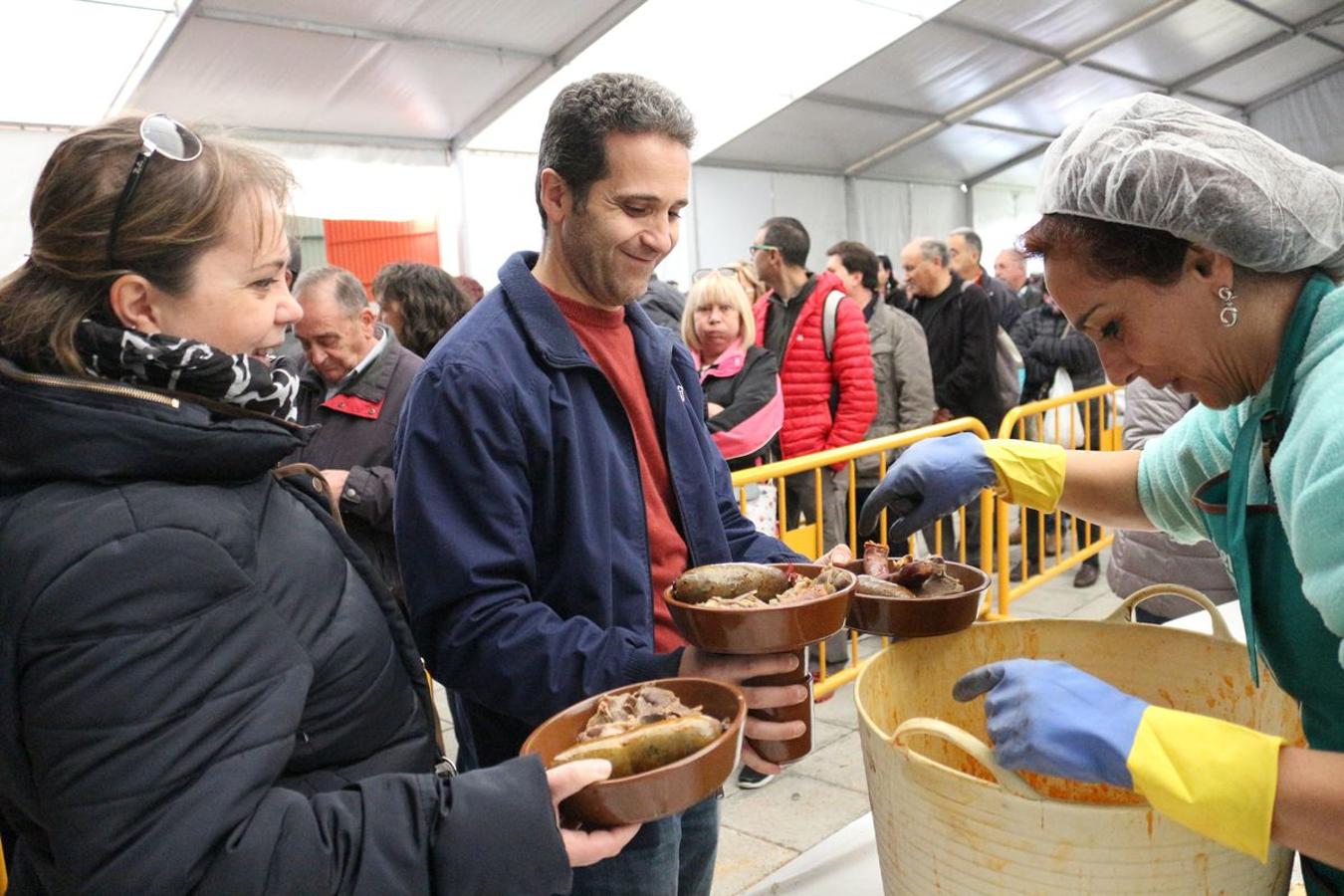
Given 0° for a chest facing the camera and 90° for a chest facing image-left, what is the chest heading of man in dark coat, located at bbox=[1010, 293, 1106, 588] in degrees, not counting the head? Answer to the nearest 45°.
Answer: approximately 45°

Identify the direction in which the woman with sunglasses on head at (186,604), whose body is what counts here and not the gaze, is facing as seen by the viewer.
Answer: to the viewer's right

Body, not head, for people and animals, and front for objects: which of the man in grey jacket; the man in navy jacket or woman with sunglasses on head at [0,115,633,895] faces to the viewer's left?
the man in grey jacket

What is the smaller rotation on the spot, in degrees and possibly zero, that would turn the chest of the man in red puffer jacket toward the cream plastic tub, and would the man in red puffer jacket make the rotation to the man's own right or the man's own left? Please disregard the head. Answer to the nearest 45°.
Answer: approximately 45° to the man's own left

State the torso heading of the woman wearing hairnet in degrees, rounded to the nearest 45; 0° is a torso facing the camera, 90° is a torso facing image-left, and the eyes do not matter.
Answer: approximately 90°

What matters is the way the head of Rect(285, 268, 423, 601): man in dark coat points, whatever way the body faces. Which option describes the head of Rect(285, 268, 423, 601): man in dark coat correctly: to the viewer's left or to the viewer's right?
to the viewer's left

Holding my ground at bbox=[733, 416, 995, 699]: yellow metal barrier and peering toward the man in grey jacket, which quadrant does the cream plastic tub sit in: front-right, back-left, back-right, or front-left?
back-right

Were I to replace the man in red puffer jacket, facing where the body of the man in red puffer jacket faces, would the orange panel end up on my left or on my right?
on my right

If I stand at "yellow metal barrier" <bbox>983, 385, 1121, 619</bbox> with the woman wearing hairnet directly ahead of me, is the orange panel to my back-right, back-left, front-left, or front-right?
back-right

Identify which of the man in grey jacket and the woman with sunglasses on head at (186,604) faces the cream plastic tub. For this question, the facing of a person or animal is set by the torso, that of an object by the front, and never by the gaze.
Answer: the woman with sunglasses on head
